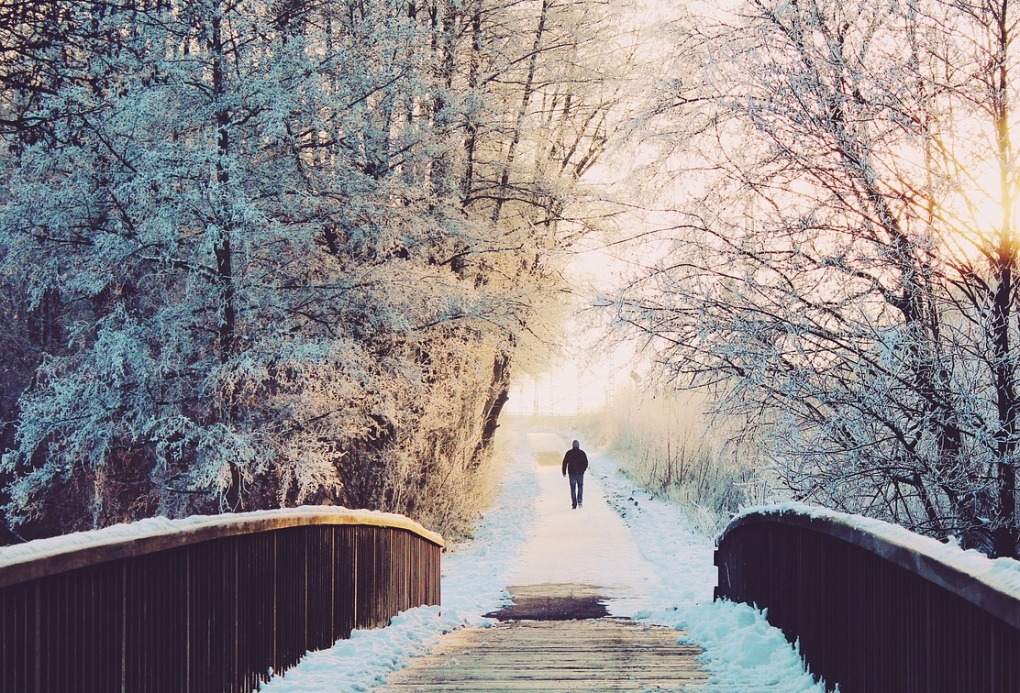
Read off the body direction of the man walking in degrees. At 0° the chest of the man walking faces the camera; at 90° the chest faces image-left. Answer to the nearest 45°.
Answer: approximately 180°

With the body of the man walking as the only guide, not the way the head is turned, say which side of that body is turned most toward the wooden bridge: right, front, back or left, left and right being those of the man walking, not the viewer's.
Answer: back

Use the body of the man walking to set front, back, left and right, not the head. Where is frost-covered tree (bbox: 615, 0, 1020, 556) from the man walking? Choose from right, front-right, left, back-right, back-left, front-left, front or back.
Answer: back

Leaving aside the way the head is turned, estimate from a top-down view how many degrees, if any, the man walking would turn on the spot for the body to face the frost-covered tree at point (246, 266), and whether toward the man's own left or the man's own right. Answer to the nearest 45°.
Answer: approximately 180°
